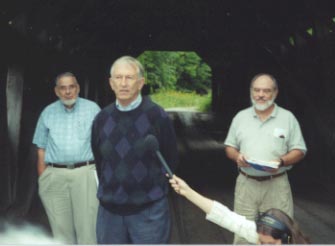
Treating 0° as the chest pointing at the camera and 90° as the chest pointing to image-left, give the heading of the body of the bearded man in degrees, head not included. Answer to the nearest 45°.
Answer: approximately 0°
